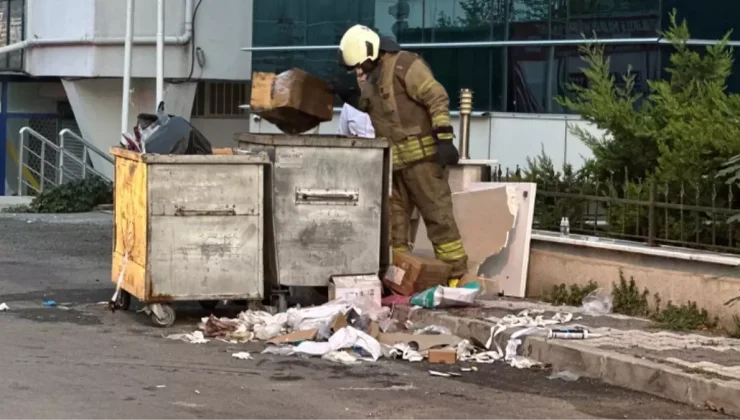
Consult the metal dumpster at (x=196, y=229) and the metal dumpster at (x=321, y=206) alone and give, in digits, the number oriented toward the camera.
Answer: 2

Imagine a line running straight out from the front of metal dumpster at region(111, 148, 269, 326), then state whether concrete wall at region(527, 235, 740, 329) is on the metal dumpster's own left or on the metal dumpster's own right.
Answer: on the metal dumpster's own left

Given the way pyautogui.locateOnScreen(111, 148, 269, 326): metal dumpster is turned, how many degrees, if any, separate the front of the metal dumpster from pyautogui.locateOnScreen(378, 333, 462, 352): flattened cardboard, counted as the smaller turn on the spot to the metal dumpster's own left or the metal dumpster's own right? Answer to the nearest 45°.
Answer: approximately 45° to the metal dumpster's own left

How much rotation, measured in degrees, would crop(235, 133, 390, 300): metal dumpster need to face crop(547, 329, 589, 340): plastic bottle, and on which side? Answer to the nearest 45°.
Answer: approximately 45° to its left

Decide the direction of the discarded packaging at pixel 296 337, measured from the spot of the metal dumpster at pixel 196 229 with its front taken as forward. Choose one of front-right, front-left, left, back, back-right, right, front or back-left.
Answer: front-left

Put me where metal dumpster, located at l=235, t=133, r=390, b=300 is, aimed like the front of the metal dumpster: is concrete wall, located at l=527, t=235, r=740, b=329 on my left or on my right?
on my left

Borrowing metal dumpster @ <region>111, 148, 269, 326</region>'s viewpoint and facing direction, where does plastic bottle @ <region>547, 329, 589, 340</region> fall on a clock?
The plastic bottle is roughly at 10 o'clock from the metal dumpster.

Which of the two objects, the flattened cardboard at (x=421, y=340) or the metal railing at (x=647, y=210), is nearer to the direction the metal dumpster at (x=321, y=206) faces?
the flattened cardboard

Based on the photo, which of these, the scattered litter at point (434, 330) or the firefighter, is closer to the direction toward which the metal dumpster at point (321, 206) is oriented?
the scattered litter

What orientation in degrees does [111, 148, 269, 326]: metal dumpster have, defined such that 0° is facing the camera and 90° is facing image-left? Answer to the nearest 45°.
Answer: approximately 0°

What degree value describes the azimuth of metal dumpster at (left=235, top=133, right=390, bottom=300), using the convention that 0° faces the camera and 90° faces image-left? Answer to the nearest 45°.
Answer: approximately 0°
